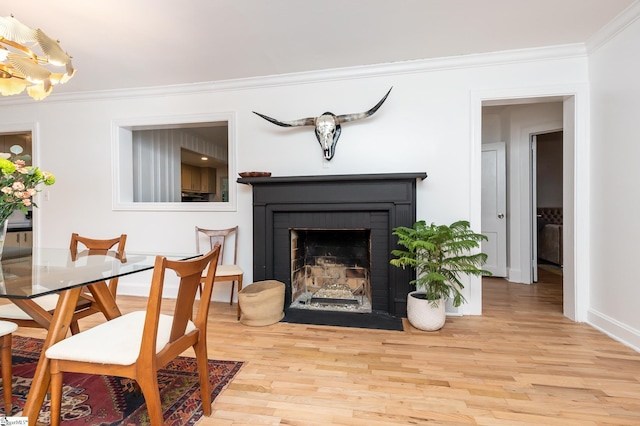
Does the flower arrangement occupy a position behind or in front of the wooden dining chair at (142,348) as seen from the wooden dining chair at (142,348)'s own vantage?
in front

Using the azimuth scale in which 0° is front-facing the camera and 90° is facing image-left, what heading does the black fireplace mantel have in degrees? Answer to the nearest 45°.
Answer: approximately 0°

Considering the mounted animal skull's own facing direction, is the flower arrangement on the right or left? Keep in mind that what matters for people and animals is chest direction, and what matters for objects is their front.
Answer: on its right

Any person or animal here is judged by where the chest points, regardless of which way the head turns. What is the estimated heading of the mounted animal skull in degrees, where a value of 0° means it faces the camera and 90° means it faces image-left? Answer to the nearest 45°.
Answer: approximately 0°

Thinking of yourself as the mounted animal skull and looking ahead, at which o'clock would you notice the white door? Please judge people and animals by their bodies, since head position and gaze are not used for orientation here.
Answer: The white door is roughly at 8 o'clock from the mounted animal skull.

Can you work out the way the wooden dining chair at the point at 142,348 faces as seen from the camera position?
facing away from the viewer and to the left of the viewer

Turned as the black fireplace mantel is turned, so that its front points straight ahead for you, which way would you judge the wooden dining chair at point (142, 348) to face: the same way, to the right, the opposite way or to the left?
to the right

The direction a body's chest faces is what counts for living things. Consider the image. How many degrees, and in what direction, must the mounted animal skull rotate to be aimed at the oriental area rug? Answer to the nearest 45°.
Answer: approximately 45° to its right

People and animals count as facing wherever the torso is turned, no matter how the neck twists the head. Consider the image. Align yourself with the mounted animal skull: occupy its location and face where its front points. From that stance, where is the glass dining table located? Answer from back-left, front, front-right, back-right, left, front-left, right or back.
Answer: front-right

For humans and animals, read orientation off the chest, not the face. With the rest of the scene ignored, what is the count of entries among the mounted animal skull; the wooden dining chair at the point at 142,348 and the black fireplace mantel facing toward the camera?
2

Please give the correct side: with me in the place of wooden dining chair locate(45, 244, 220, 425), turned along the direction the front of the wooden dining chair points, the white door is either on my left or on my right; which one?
on my right
